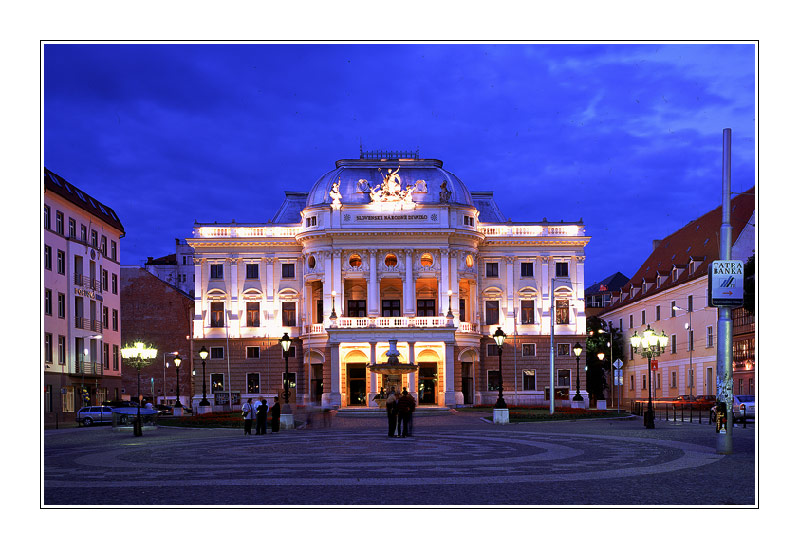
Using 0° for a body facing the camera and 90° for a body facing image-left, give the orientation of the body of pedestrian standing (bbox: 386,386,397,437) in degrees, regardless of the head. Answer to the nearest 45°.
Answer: approximately 180°

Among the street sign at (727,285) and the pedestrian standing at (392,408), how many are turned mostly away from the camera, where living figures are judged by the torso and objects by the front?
1

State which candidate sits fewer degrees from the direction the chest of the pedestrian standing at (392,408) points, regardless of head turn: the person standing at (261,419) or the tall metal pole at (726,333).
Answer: the person standing

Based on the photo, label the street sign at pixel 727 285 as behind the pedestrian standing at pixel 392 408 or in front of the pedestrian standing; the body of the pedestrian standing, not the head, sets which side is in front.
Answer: behind

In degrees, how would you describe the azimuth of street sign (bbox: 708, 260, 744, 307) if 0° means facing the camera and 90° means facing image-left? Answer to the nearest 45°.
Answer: approximately 0°

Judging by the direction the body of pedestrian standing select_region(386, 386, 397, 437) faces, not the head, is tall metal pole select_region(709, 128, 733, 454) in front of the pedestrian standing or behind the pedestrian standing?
behind

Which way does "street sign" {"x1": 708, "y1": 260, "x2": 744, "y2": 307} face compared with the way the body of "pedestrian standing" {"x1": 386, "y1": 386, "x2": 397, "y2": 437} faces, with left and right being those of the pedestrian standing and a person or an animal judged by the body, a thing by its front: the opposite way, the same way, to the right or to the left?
the opposite way
